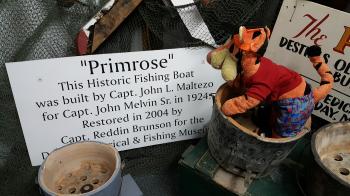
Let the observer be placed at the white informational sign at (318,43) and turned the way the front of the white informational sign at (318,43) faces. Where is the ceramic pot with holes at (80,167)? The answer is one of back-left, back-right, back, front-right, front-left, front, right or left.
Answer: front-right

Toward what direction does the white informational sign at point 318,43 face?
toward the camera

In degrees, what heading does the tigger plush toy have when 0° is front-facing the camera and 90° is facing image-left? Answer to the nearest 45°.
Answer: approximately 90°

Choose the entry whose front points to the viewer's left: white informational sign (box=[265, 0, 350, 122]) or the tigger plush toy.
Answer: the tigger plush toy

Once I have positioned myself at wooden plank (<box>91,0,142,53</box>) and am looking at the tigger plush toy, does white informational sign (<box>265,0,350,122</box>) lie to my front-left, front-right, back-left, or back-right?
front-left
